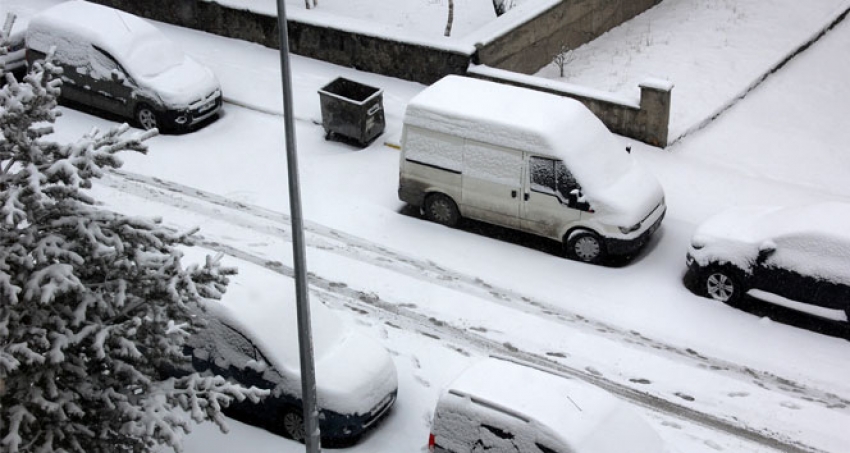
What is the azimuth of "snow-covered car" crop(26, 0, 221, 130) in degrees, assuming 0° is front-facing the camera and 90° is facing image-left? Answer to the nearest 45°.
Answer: approximately 315°

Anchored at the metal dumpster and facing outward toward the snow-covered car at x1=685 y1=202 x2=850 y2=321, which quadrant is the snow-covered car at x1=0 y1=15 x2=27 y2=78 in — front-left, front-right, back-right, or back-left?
back-right

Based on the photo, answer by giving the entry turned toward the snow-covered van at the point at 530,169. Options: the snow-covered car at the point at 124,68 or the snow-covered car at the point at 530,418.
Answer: the snow-covered car at the point at 124,68

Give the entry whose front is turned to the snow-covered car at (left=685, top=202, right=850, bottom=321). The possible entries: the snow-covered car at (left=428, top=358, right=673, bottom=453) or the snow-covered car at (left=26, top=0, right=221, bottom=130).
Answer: the snow-covered car at (left=26, top=0, right=221, bottom=130)

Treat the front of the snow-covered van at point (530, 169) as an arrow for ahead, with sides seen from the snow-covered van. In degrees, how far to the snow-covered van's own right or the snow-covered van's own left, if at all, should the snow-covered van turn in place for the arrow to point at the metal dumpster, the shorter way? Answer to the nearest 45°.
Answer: approximately 180°

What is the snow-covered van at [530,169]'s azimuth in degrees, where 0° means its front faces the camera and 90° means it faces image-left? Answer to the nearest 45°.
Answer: approximately 315°
